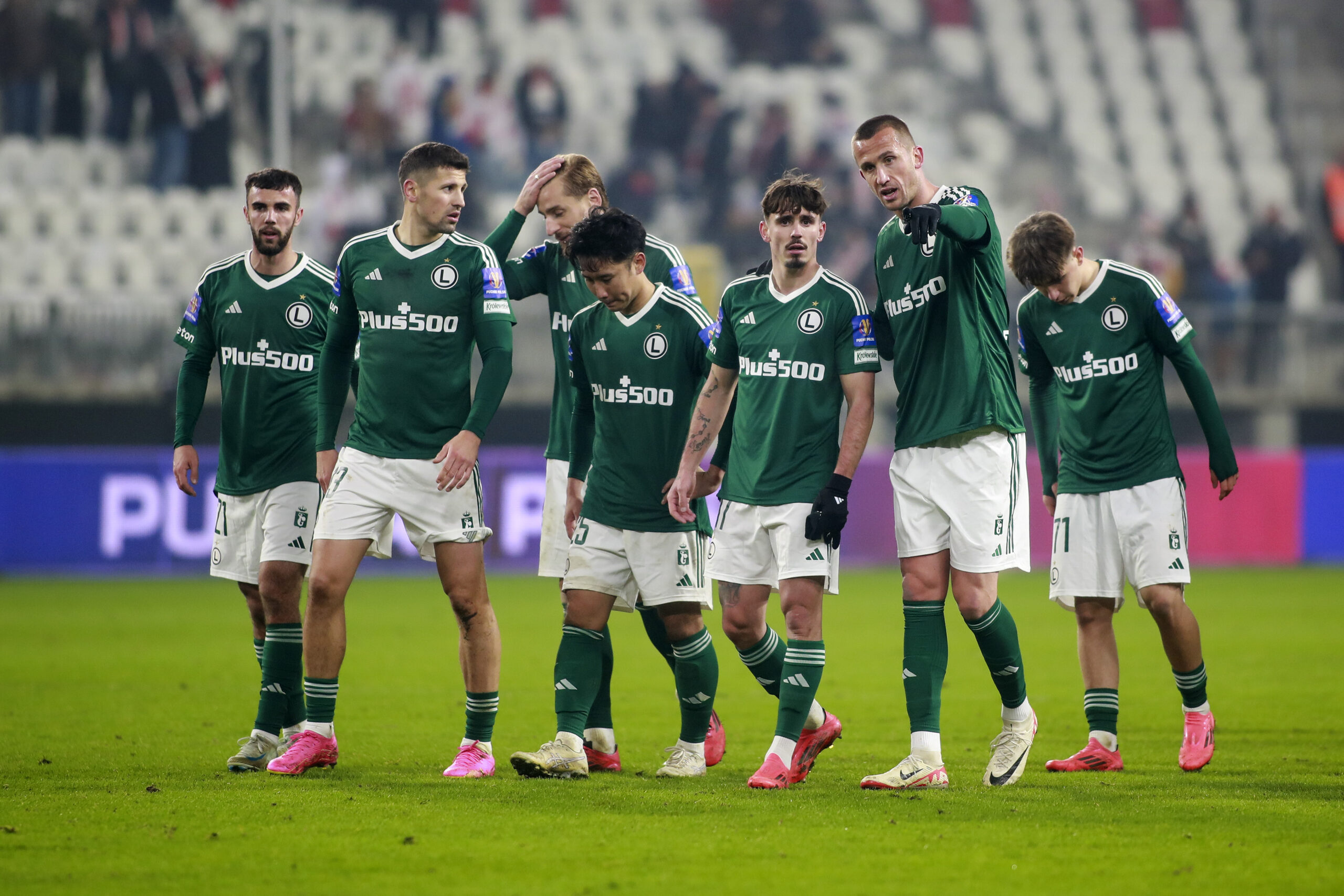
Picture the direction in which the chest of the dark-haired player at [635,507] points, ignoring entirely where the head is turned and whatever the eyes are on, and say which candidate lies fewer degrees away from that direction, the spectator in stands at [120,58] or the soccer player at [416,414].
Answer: the soccer player

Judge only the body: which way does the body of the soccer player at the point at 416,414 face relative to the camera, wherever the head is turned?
toward the camera

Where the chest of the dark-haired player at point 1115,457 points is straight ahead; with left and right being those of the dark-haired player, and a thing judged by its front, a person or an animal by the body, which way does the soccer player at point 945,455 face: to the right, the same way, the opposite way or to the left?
the same way

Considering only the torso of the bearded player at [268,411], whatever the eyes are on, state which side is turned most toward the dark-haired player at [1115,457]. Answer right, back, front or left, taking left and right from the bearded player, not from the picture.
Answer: left

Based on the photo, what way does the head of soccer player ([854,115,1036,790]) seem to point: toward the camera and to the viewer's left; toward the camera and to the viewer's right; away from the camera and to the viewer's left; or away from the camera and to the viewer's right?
toward the camera and to the viewer's left

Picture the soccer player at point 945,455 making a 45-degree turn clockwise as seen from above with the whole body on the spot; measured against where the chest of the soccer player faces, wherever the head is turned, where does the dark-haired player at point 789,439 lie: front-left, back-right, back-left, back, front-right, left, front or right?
front

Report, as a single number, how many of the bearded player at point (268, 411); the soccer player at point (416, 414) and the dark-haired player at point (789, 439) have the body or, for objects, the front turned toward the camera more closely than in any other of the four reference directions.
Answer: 3

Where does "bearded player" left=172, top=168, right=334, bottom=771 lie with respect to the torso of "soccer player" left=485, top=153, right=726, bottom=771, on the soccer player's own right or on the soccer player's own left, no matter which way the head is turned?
on the soccer player's own right

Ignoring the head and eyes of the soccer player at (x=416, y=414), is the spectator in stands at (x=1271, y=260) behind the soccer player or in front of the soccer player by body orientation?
behind

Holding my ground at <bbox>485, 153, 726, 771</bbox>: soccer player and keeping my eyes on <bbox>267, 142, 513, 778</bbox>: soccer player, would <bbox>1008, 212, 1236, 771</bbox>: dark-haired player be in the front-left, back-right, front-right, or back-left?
back-left

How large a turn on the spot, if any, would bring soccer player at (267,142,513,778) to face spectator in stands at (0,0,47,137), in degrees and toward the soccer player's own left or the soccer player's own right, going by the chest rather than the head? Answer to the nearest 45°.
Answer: approximately 180°

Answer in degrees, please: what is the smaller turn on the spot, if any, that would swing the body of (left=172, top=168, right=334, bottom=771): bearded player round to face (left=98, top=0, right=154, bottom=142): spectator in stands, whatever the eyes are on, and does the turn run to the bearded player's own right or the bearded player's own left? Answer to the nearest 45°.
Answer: approximately 180°

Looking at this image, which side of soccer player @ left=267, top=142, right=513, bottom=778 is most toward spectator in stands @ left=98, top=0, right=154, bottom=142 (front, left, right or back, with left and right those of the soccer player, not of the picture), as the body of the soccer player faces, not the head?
back

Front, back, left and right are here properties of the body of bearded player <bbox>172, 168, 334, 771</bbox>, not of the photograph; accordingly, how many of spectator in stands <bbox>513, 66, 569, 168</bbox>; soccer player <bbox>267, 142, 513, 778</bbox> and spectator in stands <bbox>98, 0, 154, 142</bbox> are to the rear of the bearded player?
2

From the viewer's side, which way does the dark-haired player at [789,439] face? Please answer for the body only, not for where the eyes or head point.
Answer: toward the camera

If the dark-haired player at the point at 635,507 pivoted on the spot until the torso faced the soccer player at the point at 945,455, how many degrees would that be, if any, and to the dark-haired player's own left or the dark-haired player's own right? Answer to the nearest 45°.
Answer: approximately 135° to the dark-haired player's own left

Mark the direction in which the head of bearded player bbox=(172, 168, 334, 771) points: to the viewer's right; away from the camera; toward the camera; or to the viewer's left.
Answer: toward the camera
